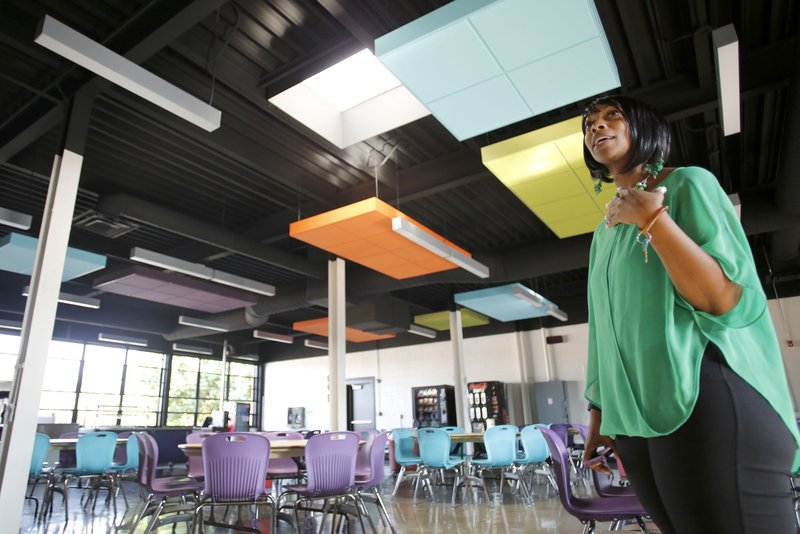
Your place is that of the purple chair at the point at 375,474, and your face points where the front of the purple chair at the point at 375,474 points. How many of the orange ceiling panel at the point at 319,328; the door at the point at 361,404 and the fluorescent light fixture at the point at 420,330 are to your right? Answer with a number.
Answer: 3

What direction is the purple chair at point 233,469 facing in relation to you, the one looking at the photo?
facing away from the viewer

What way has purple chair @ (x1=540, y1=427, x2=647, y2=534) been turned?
to the viewer's right

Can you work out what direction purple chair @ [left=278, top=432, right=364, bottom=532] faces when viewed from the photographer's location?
facing away from the viewer and to the left of the viewer

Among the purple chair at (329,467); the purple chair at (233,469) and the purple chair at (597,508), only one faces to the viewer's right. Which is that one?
the purple chair at (597,508)

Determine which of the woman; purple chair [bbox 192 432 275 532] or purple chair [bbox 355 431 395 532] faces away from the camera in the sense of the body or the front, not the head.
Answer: purple chair [bbox 192 432 275 532]

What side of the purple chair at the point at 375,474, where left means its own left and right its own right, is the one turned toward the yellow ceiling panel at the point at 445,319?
right
